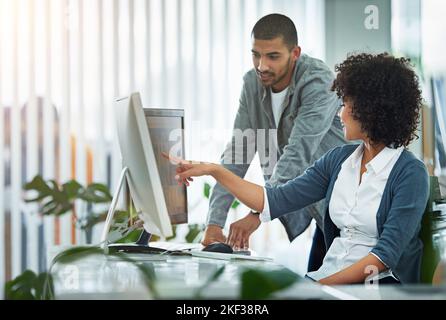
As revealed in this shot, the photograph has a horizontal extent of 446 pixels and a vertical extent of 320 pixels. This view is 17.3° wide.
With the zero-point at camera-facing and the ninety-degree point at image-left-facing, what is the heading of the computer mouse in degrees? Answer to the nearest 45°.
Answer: approximately 90°

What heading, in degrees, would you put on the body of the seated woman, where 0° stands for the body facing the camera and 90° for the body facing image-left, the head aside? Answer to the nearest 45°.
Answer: approximately 45°

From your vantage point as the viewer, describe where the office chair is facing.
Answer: facing to the left of the viewer

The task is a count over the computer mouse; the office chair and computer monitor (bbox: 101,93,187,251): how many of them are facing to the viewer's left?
2

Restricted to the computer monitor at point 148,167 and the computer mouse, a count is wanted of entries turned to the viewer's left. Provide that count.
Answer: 1

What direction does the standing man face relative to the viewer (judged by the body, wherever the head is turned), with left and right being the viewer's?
facing the viewer and to the left of the viewer

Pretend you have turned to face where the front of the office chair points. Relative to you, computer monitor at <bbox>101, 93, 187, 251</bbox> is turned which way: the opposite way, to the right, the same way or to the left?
the opposite way

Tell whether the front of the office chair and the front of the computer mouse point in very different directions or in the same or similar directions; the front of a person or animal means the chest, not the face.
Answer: same or similar directions

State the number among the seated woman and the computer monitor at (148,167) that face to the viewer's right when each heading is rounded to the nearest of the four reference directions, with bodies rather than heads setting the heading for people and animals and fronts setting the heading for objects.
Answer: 1

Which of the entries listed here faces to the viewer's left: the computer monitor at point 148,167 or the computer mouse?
the computer mouse

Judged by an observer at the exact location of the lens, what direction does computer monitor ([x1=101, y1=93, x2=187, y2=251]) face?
facing to the right of the viewer
